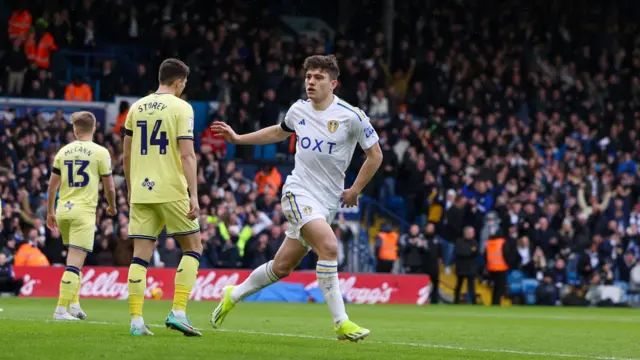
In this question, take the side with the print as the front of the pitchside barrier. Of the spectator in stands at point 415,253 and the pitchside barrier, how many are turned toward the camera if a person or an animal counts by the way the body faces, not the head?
2

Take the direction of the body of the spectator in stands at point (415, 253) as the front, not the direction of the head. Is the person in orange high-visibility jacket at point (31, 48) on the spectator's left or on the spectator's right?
on the spectator's right

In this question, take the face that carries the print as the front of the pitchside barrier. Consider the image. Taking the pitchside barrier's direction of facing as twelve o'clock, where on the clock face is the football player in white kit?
The football player in white kit is roughly at 12 o'clock from the pitchside barrier.

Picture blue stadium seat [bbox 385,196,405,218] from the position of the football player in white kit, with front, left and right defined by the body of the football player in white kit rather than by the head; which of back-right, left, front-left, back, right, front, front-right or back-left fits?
back-right

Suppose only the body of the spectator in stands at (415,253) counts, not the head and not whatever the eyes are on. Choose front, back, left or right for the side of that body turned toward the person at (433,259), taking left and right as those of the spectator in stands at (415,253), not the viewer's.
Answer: left

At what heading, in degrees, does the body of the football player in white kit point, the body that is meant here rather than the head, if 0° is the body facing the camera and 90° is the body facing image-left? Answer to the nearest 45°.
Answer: approximately 45°

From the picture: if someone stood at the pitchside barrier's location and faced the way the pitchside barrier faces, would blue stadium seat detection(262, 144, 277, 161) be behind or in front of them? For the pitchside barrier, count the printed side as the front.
behind

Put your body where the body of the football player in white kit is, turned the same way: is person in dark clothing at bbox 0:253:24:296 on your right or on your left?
on your right

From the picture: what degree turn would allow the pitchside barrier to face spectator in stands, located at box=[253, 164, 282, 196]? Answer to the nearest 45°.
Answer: approximately 180°
